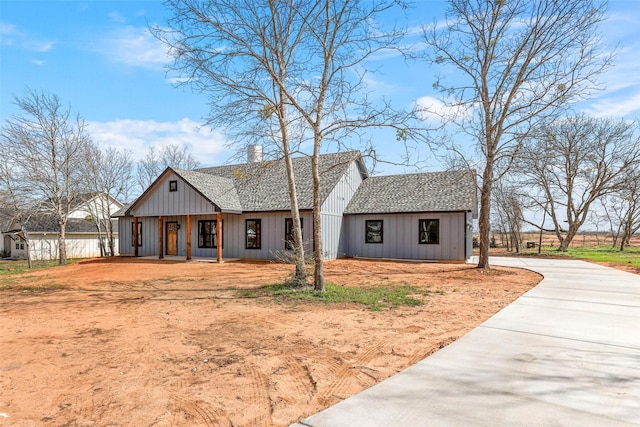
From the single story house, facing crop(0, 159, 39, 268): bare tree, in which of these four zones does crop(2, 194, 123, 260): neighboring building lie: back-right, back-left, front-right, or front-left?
front-right

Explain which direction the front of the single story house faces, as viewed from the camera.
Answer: facing the viewer

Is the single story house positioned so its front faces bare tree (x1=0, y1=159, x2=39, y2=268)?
no

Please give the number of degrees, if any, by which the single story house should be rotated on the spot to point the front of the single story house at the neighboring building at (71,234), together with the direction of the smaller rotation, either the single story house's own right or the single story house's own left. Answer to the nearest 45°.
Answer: approximately 135° to the single story house's own right

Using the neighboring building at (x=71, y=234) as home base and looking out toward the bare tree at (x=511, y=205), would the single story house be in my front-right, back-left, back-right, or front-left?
front-right

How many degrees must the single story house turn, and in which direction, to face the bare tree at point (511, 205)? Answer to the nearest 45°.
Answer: approximately 135° to its left
